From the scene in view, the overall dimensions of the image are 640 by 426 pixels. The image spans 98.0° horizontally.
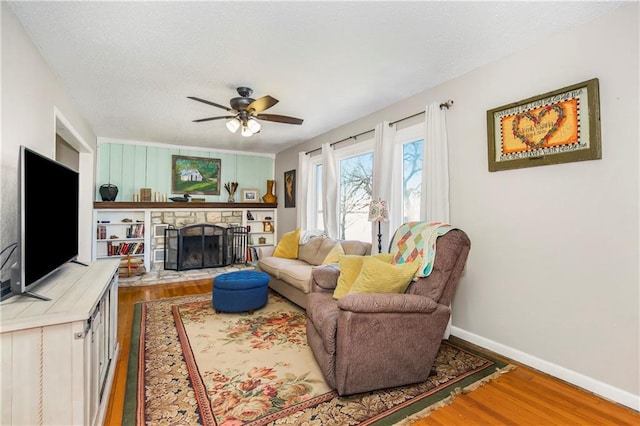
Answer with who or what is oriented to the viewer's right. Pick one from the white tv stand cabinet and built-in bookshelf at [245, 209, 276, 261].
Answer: the white tv stand cabinet

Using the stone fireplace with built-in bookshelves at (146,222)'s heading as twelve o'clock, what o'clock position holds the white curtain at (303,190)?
The white curtain is roughly at 10 o'clock from the stone fireplace with built-in bookshelves.

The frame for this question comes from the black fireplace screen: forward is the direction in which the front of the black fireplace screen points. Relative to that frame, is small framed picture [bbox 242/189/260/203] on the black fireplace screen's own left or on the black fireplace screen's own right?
on the black fireplace screen's own left

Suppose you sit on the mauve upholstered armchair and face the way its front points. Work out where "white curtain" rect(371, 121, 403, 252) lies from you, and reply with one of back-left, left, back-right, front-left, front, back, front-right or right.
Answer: back-right

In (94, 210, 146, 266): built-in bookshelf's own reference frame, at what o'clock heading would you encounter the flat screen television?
The flat screen television is roughly at 12 o'clock from the built-in bookshelf.

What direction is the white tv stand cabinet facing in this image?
to the viewer's right
